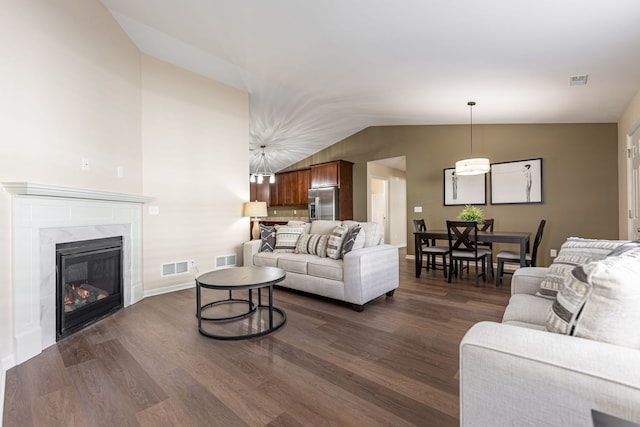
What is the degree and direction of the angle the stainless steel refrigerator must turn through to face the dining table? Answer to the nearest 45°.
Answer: approximately 90° to its left

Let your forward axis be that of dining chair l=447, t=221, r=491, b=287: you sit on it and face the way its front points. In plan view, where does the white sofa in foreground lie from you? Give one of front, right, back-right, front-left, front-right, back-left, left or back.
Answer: back-right

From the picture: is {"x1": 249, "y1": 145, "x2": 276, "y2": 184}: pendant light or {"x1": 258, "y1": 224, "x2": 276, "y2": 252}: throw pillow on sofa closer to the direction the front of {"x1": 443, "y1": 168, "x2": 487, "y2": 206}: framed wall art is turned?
the throw pillow on sofa

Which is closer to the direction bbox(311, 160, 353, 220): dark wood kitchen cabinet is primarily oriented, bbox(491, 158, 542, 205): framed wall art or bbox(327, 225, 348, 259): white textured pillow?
the white textured pillow

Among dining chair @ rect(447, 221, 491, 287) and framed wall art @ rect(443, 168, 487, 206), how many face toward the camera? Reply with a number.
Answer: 1

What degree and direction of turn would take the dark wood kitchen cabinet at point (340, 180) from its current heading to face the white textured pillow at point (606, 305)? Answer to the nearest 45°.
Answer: approximately 45° to its left

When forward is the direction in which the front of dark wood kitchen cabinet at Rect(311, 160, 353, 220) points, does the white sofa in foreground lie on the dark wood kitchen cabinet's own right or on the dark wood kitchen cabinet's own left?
on the dark wood kitchen cabinet's own left

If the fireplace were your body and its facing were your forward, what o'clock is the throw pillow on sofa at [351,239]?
The throw pillow on sofa is roughly at 11 o'clock from the fireplace.

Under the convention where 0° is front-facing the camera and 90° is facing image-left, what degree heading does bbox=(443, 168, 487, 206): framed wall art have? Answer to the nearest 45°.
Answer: approximately 0°

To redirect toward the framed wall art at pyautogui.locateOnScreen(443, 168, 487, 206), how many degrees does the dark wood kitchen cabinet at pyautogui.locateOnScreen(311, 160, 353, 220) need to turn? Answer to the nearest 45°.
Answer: approximately 90° to its left

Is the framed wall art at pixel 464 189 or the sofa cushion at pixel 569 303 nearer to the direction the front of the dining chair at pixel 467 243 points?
the framed wall art

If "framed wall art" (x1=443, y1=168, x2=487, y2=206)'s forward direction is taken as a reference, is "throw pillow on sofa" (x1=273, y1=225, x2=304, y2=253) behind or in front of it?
in front
